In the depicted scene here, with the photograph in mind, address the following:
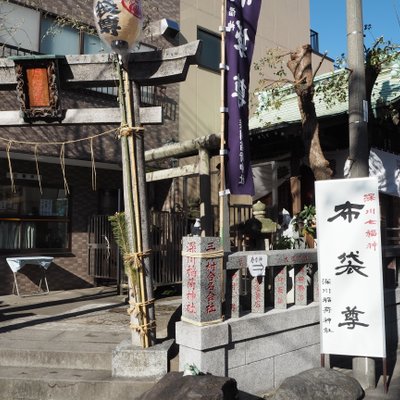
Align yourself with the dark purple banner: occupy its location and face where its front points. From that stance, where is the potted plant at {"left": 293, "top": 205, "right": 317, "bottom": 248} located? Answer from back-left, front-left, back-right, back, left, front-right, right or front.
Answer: back-left

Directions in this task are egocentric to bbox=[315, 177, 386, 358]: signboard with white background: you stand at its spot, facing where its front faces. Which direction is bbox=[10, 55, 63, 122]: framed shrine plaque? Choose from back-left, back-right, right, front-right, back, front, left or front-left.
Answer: right

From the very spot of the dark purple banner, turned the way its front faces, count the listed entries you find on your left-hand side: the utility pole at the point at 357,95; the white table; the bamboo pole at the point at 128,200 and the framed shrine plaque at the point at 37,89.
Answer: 1

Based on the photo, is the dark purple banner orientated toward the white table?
no

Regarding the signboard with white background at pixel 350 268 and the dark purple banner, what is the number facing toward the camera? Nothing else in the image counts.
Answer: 2

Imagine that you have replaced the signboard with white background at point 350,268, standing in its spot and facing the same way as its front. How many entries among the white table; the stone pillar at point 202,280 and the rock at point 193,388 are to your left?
0

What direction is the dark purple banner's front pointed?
toward the camera

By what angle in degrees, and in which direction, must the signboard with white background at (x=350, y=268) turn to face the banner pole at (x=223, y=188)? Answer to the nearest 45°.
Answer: approximately 90° to its right

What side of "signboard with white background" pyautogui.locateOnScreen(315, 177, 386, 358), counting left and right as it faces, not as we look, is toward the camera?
front

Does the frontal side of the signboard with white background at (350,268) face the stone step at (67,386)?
no

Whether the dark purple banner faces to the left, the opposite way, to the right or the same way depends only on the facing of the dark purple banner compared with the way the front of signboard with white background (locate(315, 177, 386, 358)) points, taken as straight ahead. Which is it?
the same way

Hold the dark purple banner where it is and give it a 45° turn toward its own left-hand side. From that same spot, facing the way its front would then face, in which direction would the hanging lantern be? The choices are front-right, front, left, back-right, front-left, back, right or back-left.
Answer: right

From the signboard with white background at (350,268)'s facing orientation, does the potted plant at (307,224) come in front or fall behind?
behind

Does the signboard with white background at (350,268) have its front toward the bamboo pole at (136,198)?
no
